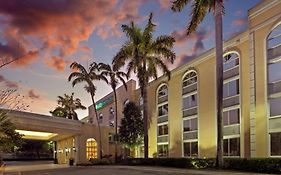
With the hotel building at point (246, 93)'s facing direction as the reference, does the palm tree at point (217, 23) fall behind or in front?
in front

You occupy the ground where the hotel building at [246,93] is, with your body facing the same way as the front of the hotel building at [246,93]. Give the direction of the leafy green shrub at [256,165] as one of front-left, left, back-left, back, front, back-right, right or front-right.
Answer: front-left

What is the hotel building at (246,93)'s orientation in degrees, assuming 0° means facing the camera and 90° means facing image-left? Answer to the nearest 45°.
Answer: approximately 45°
